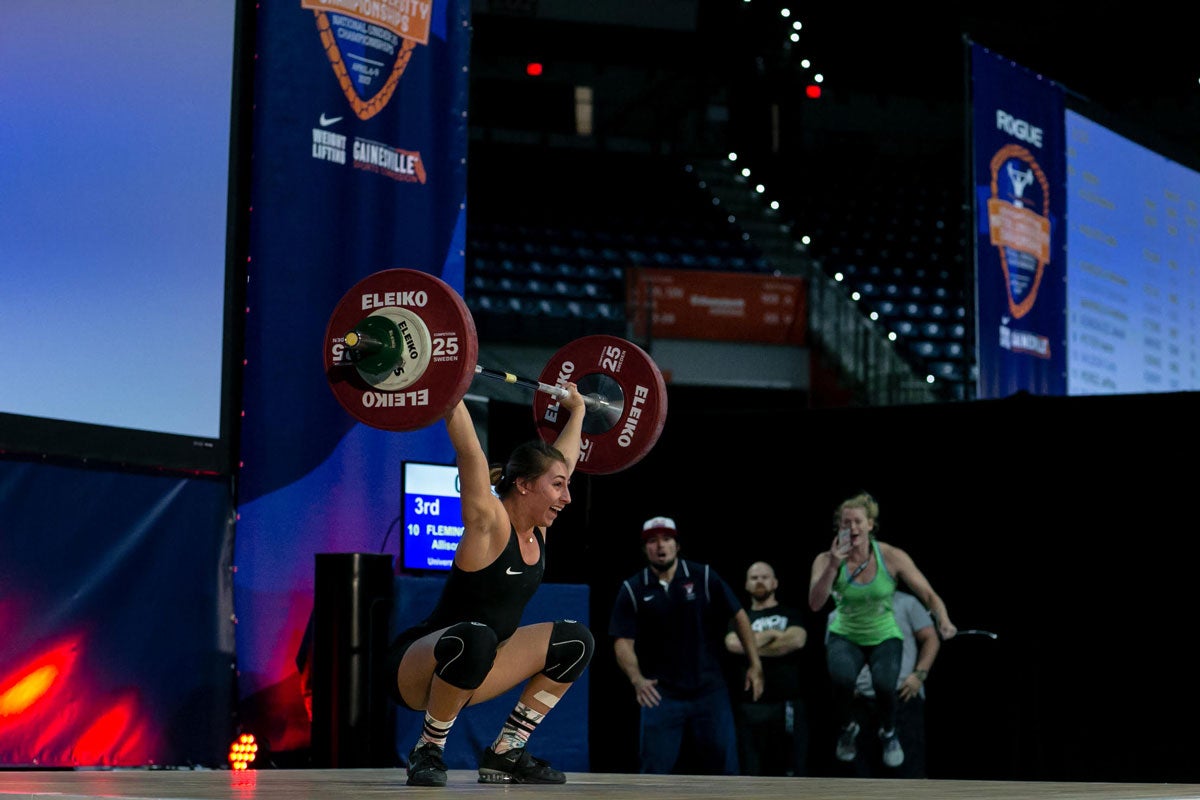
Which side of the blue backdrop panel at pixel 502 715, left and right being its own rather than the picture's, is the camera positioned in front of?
front

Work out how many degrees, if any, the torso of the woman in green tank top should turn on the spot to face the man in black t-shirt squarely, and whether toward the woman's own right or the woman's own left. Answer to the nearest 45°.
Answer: approximately 135° to the woman's own right

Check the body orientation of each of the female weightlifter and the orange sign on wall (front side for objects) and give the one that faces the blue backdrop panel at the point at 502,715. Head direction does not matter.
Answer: the orange sign on wall

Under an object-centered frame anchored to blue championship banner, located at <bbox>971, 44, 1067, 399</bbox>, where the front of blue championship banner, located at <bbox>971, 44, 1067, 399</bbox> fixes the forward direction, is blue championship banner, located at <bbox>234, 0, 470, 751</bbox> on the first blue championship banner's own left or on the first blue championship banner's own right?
on the first blue championship banner's own right

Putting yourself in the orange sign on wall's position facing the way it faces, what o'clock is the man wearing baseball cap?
The man wearing baseball cap is roughly at 12 o'clock from the orange sign on wall.

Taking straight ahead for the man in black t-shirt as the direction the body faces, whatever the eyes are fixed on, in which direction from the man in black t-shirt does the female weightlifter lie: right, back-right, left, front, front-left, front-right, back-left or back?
front

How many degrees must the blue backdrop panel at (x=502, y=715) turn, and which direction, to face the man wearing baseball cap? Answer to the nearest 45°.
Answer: approximately 90° to its left

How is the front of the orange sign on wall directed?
toward the camera

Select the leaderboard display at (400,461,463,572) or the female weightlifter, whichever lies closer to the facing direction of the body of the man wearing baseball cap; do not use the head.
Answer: the female weightlifter
